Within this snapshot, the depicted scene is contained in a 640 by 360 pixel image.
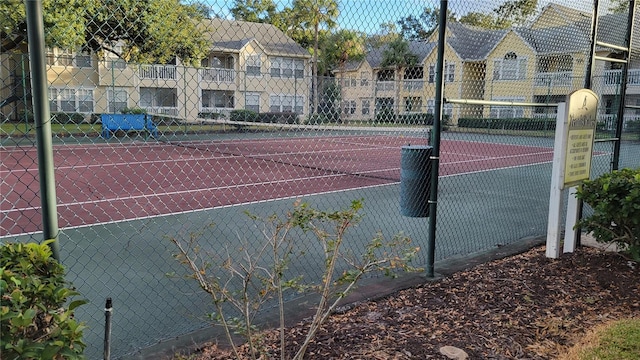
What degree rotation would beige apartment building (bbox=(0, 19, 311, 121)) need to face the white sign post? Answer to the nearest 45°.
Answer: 0° — it already faces it

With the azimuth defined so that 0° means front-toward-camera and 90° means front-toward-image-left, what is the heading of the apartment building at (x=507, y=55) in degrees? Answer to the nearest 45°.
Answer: approximately 45°

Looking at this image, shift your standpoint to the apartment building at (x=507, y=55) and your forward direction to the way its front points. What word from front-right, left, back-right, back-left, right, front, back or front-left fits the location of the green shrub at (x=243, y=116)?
right

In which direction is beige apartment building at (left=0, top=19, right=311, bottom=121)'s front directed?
toward the camera

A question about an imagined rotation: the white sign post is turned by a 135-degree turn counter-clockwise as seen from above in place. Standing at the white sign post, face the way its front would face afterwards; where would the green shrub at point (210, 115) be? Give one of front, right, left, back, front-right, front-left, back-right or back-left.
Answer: front-left

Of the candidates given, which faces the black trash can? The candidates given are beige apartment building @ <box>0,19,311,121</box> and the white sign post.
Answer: the beige apartment building

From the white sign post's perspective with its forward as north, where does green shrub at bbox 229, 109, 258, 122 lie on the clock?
The green shrub is roughly at 6 o'clock from the white sign post.

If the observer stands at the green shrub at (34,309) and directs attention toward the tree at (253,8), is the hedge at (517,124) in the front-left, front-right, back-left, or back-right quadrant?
front-right

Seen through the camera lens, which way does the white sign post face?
facing the viewer and to the right of the viewer

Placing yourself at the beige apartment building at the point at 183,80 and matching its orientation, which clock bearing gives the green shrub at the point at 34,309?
The green shrub is roughly at 12 o'clock from the beige apartment building.

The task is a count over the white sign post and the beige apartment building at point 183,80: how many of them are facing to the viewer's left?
0

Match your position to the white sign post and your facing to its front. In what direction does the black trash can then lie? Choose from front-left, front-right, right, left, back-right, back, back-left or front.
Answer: right

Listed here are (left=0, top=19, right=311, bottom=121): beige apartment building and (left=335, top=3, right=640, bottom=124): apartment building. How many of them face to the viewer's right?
0

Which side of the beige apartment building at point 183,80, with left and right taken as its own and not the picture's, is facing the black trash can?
front
